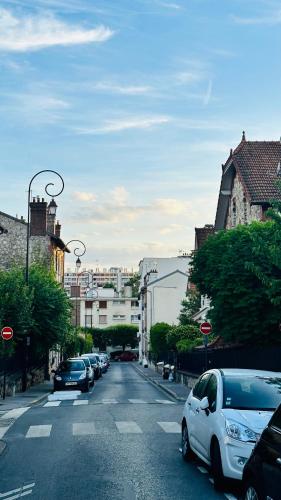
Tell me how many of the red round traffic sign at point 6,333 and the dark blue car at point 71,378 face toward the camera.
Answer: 2

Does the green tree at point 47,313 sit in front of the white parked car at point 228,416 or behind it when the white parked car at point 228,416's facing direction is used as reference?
behind

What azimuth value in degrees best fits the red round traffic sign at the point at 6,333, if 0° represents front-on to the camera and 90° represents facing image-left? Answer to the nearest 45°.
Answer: approximately 0°

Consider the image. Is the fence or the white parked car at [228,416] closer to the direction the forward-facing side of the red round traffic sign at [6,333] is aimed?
the white parked car

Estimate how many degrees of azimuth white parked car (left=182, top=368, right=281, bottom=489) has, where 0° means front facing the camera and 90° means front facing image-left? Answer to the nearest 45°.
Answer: approximately 315°

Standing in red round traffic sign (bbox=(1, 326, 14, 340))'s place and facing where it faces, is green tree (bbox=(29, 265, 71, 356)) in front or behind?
behind

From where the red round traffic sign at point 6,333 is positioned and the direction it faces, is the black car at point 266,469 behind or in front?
in front

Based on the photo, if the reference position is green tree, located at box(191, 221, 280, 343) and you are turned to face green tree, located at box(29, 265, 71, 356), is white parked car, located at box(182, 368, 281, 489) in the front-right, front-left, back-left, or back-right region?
back-left

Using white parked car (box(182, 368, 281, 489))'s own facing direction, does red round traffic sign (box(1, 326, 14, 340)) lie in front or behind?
behind

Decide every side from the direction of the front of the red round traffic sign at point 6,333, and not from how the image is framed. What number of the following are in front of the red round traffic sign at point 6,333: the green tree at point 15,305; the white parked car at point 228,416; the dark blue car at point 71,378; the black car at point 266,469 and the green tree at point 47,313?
2

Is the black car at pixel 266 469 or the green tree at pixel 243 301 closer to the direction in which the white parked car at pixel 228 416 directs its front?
the black car
